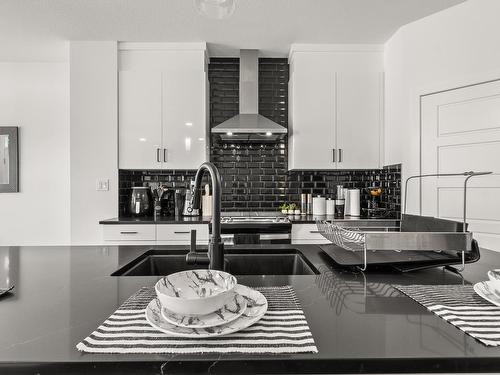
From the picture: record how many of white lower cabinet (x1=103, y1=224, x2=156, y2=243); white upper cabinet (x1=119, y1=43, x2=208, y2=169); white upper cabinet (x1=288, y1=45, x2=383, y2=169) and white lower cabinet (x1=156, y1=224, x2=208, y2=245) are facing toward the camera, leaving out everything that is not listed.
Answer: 4

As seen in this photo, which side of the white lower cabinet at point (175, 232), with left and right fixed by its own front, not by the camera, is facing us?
front

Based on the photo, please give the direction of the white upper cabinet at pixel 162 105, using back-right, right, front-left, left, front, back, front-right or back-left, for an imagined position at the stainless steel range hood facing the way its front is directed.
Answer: right

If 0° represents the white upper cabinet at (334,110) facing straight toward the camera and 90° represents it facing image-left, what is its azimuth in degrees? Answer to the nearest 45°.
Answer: approximately 0°

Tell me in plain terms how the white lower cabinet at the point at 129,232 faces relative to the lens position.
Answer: facing the viewer

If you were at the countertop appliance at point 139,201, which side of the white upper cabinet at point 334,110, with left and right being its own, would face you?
right

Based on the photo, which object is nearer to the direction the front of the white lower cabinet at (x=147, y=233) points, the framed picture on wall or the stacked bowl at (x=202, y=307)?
the stacked bowl

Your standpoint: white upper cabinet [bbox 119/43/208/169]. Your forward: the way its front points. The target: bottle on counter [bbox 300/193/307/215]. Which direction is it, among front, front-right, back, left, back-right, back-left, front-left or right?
left

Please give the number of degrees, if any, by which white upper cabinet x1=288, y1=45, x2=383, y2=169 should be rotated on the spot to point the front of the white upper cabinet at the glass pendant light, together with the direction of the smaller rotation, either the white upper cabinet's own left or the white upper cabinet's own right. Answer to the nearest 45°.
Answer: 0° — it already faces it

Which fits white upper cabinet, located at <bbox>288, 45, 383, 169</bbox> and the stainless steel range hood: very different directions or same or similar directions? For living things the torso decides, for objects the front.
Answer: same or similar directions

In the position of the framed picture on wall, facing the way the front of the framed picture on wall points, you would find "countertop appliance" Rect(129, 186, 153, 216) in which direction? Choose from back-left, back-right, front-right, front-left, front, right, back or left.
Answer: front-left

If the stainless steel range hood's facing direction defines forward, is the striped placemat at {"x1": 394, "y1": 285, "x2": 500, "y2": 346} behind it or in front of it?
in front

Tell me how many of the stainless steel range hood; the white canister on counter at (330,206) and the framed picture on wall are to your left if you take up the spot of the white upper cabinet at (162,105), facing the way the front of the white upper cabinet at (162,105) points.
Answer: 2

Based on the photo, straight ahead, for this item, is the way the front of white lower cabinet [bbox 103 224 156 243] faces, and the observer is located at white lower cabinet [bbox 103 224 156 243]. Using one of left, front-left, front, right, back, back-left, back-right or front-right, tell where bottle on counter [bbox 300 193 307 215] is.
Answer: left

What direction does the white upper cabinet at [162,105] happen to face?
toward the camera
